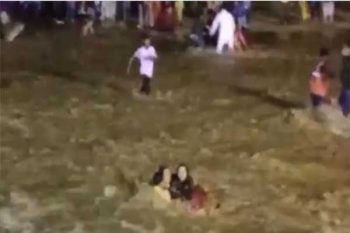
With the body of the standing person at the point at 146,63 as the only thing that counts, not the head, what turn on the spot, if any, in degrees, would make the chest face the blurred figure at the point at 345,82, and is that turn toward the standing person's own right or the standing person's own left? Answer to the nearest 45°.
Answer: approximately 90° to the standing person's own left

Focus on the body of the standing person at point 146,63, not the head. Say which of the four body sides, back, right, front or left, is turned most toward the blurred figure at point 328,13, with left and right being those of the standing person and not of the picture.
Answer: left

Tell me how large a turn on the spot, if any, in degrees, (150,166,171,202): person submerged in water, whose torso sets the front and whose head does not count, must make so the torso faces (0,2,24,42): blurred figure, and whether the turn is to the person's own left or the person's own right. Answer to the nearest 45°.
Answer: approximately 135° to the person's own left
